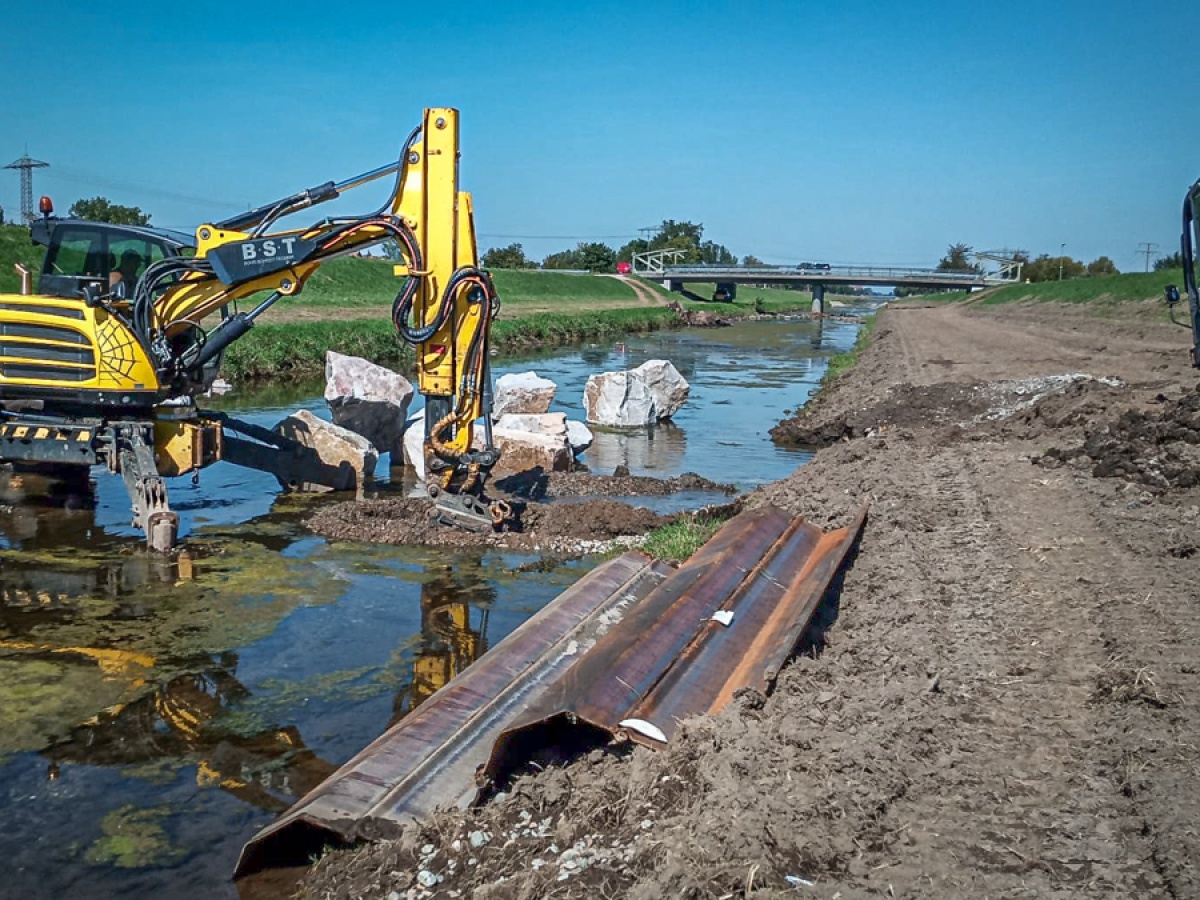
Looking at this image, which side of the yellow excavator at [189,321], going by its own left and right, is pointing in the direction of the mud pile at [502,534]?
front

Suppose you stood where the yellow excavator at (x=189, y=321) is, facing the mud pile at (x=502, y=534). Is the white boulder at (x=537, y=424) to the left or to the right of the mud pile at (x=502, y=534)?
left

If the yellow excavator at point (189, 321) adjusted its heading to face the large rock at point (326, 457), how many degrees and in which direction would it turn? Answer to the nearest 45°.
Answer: approximately 45° to its left

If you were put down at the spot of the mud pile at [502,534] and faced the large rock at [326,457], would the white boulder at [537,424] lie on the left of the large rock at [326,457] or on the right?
right

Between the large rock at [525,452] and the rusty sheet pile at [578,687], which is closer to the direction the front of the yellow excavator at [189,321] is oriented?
the large rock

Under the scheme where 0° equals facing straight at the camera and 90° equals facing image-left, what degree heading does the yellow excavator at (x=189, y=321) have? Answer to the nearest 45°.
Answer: approximately 270°

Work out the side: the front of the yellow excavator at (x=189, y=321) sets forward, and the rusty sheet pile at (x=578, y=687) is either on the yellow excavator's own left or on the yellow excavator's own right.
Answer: on the yellow excavator's own right
